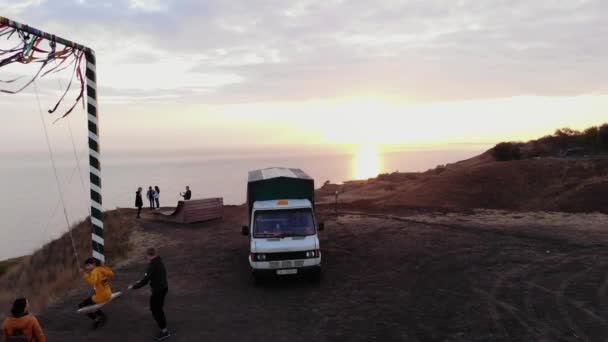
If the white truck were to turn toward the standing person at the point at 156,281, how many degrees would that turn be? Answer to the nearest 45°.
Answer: approximately 45° to its right

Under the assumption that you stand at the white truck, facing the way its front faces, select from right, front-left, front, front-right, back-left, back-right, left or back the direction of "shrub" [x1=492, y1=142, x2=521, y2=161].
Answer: back-left

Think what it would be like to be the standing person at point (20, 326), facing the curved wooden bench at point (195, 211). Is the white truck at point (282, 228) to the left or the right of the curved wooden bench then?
right

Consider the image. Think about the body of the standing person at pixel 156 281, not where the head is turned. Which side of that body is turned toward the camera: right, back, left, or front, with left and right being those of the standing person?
left

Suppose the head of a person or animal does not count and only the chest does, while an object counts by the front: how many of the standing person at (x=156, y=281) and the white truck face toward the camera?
1

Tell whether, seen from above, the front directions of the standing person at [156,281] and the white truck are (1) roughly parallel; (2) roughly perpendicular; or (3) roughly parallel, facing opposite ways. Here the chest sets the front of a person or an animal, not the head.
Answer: roughly perpendicular

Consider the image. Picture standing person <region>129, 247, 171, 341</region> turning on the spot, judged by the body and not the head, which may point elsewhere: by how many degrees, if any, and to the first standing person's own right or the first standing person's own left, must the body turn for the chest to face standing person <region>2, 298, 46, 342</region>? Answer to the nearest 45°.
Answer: approximately 45° to the first standing person's own left

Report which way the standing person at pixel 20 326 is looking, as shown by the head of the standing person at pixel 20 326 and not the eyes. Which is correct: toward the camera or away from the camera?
away from the camera

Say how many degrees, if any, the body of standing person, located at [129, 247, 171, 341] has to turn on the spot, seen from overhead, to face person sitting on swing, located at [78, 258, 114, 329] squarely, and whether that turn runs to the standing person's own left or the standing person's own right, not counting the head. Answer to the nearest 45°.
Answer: approximately 45° to the standing person's own right

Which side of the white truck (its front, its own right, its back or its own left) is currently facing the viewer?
front

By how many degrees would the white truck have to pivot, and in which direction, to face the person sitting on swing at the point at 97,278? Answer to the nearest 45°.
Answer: approximately 45° to its right

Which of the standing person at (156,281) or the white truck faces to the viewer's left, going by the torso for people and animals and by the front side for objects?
the standing person

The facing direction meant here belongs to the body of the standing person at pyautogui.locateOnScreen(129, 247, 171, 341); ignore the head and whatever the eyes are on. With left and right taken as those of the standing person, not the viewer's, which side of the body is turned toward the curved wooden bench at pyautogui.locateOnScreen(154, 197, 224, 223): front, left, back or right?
right
